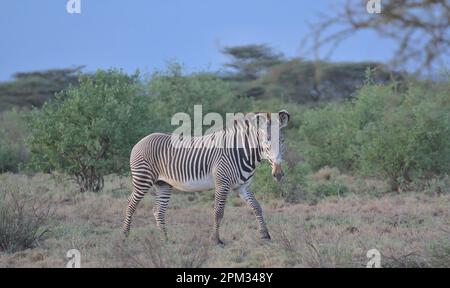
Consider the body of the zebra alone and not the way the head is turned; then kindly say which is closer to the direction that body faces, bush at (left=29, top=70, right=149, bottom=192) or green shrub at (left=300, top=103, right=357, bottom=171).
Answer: the green shrub

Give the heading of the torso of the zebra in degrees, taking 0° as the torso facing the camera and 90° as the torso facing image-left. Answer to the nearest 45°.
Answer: approximately 270°

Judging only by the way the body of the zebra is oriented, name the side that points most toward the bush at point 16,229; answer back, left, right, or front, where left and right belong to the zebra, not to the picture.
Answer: back

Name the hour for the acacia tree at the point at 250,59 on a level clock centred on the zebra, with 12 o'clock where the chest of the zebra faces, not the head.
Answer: The acacia tree is roughly at 9 o'clock from the zebra.

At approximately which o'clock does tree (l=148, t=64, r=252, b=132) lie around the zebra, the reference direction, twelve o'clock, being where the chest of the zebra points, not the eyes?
The tree is roughly at 9 o'clock from the zebra.

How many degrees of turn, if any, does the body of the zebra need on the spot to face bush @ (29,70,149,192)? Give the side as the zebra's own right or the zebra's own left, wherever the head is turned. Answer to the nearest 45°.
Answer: approximately 135° to the zebra's own left

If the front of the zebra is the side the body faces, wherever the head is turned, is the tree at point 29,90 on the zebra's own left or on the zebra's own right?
on the zebra's own left

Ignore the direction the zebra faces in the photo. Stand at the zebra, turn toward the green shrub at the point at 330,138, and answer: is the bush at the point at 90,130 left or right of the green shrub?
left
